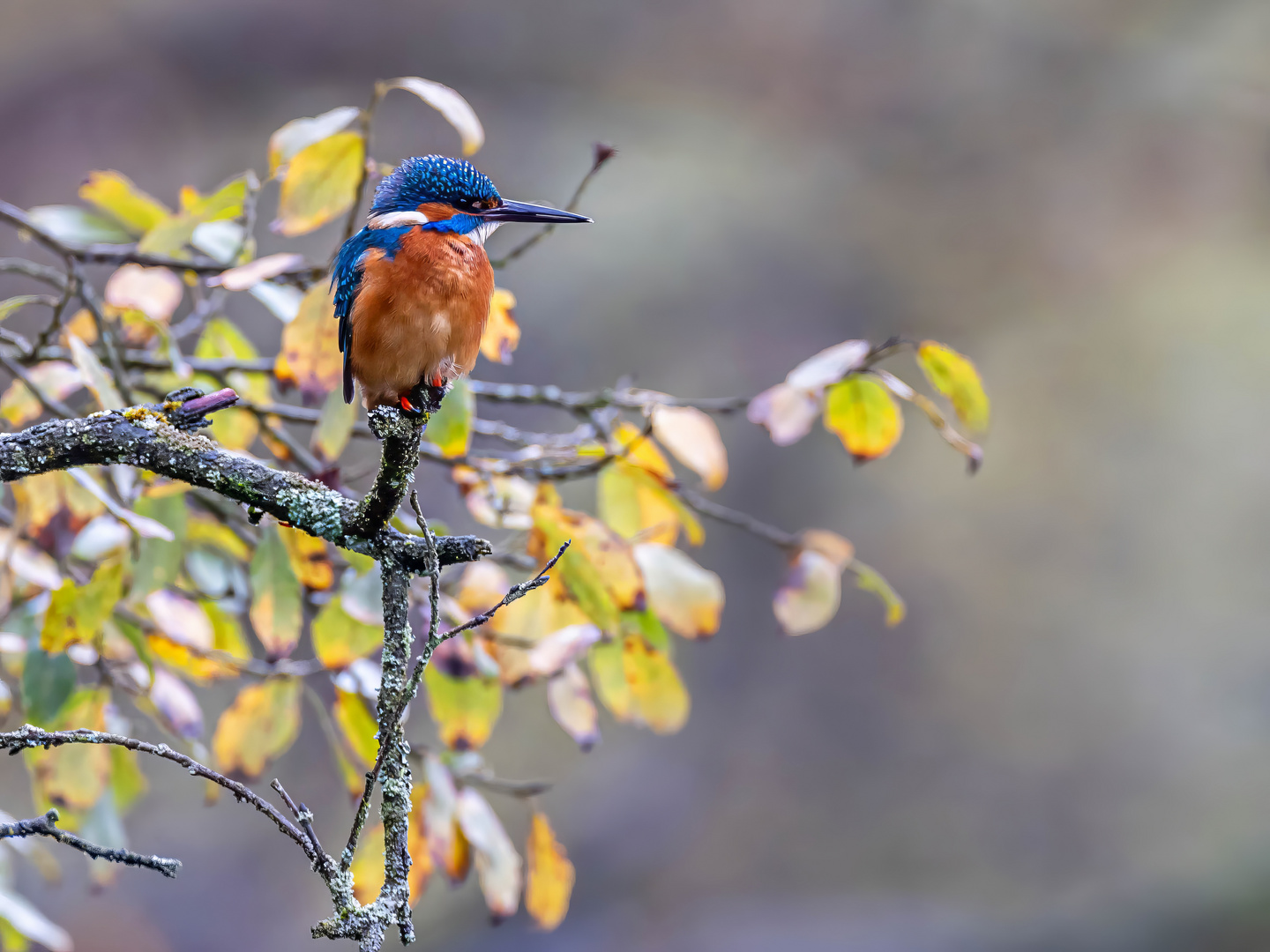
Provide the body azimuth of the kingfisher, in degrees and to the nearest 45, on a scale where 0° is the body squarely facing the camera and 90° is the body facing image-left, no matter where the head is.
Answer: approximately 315°
